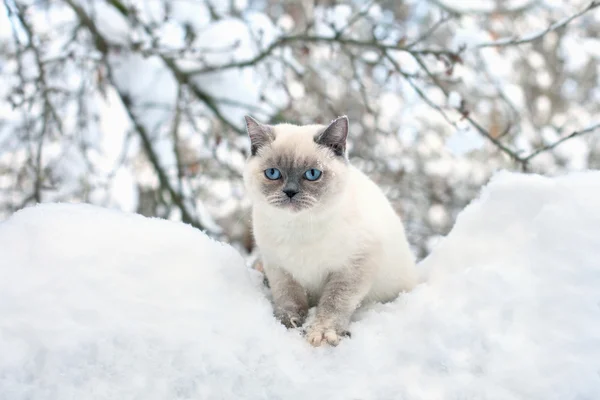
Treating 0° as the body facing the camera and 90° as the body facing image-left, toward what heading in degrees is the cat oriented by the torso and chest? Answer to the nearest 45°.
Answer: approximately 45°
